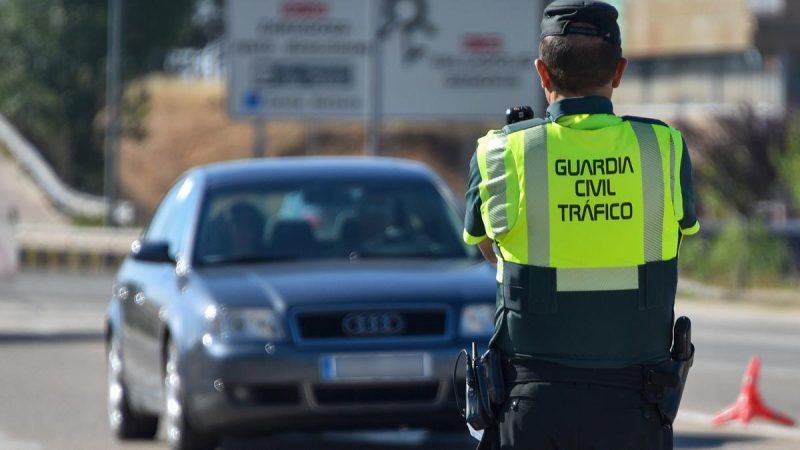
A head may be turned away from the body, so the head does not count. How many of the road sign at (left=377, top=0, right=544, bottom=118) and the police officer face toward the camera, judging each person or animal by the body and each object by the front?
1

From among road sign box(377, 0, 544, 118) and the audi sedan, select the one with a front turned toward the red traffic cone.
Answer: the road sign

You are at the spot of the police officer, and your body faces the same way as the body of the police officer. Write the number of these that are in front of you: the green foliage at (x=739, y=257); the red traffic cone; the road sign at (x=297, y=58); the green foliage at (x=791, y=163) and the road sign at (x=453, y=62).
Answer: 5

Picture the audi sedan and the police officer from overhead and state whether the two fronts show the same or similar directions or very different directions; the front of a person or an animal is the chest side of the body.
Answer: very different directions

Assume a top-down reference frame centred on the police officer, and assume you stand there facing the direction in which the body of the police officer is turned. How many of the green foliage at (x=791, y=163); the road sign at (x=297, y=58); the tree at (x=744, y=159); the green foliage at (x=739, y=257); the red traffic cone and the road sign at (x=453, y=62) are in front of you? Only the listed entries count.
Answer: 6

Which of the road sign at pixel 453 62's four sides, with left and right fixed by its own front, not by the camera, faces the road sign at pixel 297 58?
right

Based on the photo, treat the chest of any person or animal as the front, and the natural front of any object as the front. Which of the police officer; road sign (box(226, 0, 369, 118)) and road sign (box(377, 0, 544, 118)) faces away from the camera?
the police officer

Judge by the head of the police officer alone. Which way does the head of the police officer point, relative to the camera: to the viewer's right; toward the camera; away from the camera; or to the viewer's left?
away from the camera

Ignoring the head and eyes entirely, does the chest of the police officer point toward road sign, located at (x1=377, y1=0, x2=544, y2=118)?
yes

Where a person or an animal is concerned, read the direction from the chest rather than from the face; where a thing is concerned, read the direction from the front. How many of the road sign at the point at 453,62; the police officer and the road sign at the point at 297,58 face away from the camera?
1

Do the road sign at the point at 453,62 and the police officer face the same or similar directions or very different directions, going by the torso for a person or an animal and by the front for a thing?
very different directions

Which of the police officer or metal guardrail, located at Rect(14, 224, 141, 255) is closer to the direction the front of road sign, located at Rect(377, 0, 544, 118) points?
the police officer

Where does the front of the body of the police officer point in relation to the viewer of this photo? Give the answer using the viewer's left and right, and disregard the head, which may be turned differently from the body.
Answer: facing away from the viewer

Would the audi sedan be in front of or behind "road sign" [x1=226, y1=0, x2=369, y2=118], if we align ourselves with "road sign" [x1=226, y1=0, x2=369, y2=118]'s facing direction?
in front
